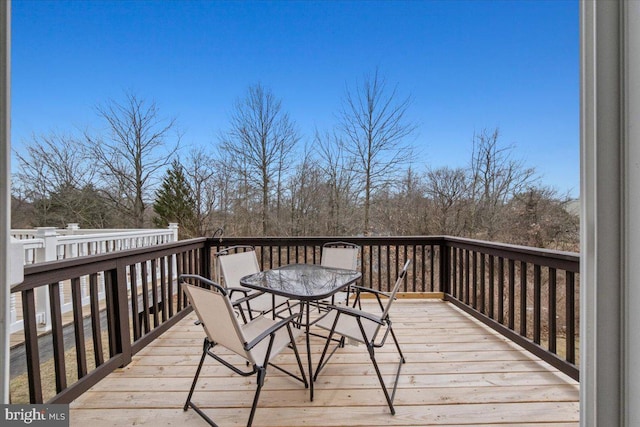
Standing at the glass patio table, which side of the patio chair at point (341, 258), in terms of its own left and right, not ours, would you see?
front

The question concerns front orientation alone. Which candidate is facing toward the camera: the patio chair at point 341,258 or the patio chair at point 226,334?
the patio chair at point 341,258

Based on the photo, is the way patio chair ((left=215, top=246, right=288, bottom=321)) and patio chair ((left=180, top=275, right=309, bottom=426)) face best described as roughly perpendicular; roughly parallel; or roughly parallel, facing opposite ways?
roughly perpendicular

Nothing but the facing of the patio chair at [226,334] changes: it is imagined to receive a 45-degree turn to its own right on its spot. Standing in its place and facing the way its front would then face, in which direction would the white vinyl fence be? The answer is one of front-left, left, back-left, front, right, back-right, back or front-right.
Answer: back-left

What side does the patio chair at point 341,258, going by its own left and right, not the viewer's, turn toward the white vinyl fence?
right

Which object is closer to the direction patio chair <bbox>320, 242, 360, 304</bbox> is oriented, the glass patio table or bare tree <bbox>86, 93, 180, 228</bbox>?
the glass patio table

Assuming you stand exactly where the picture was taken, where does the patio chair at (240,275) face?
facing the viewer and to the right of the viewer

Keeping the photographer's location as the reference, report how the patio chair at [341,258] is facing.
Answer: facing the viewer

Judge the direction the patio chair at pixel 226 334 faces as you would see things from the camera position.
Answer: facing away from the viewer and to the right of the viewer

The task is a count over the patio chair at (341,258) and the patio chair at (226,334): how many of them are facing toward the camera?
1

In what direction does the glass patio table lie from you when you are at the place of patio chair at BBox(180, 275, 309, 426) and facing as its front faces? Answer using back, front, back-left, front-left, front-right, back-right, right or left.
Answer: front

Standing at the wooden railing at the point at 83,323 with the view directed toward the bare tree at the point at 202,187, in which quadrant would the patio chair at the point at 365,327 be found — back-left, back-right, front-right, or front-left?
back-right

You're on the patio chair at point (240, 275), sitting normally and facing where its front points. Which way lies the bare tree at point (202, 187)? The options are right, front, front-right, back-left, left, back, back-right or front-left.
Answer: back-left

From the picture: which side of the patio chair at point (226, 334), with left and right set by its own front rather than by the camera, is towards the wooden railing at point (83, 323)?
left

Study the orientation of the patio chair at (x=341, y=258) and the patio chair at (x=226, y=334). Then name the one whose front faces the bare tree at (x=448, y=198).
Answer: the patio chair at (x=226, y=334)

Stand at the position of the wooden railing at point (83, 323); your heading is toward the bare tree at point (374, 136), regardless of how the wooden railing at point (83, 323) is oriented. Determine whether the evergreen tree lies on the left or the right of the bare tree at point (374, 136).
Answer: left

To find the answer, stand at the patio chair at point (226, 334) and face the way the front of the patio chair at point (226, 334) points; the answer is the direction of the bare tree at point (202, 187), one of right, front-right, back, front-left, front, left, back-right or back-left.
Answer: front-left

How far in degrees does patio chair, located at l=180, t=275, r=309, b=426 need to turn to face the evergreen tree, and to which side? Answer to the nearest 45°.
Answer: approximately 45° to its left

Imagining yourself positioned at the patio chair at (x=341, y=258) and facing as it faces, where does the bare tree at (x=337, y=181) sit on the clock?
The bare tree is roughly at 6 o'clock from the patio chair.

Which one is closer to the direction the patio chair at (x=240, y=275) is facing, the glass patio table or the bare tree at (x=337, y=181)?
the glass patio table
